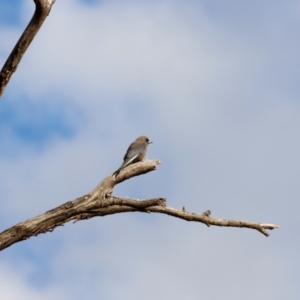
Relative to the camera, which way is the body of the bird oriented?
to the viewer's right
